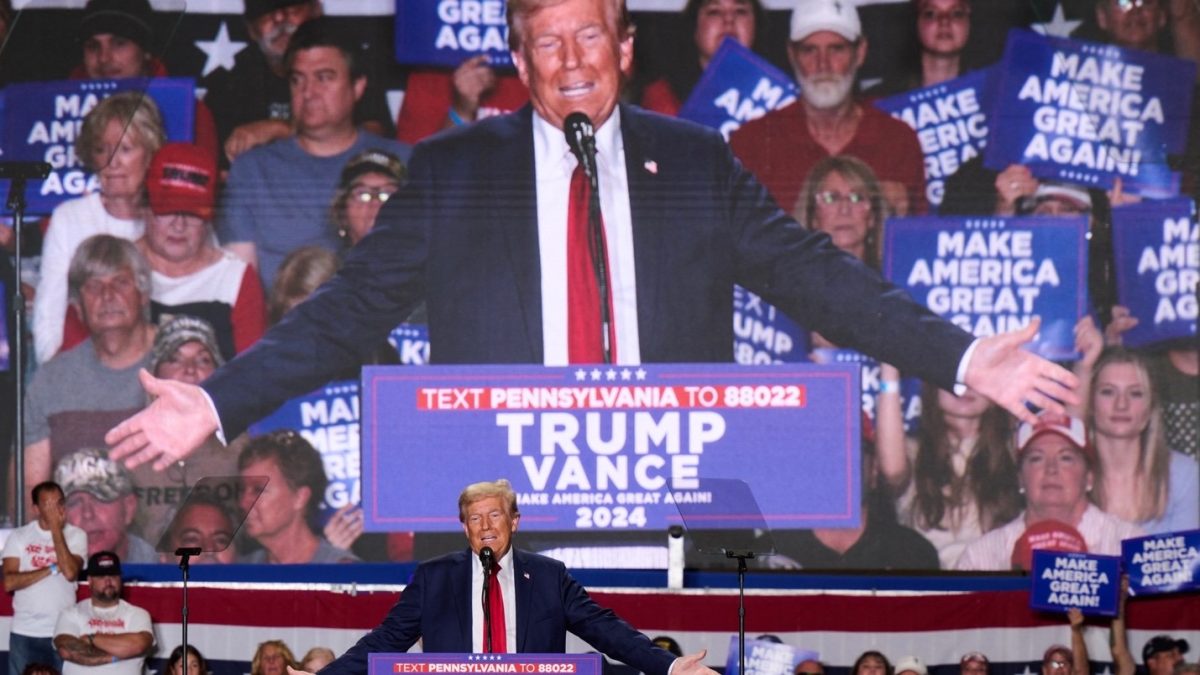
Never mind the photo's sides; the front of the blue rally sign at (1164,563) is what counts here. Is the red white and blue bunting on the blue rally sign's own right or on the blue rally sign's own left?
on the blue rally sign's own right

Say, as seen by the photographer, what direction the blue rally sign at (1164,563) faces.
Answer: facing the viewer

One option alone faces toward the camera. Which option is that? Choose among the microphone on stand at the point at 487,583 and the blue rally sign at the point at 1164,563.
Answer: the blue rally sign

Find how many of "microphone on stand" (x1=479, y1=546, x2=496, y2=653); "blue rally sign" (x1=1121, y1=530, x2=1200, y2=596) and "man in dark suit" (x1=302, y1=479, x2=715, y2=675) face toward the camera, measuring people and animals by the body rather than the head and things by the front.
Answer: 2

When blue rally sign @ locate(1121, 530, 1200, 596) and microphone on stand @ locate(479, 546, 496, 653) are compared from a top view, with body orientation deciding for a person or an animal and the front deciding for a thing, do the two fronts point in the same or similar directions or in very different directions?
very different directions

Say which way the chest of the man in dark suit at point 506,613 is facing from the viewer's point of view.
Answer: toward the camera

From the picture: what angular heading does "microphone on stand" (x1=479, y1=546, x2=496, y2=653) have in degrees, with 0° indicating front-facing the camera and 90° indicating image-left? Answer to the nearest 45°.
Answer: approximately 180°

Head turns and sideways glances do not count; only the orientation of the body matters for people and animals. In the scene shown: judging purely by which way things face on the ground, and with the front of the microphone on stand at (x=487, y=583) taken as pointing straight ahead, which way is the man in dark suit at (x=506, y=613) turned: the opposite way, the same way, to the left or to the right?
the opposite way

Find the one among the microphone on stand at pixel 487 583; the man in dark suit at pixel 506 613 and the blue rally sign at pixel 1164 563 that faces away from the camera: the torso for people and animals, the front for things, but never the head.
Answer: the microphone on stand

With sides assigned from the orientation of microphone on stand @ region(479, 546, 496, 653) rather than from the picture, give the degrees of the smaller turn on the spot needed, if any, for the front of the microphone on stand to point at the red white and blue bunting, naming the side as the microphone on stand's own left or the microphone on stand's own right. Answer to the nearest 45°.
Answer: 0° — it already faces it
